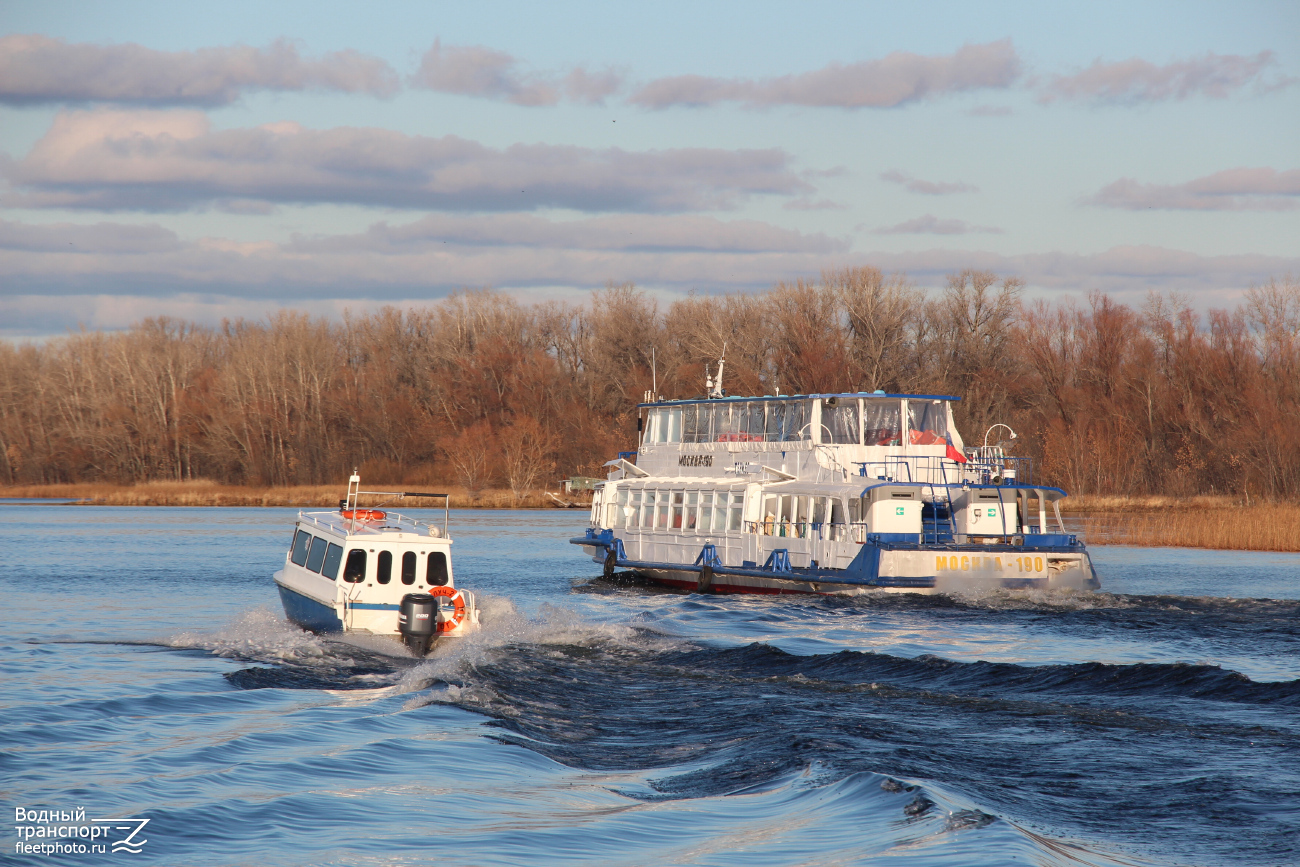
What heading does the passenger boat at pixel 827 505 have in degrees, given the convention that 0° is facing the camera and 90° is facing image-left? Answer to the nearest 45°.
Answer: approximately 135°

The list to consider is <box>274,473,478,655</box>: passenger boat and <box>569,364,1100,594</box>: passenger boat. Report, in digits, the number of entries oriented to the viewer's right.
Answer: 0

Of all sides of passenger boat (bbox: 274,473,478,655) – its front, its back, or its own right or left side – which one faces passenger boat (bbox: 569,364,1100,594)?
right

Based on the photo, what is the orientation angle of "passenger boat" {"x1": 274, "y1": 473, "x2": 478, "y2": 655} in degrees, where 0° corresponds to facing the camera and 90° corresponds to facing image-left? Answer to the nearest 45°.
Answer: approximately 135°

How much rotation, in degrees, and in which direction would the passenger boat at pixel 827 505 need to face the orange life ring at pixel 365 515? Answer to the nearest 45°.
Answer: approximately 90° to its left
